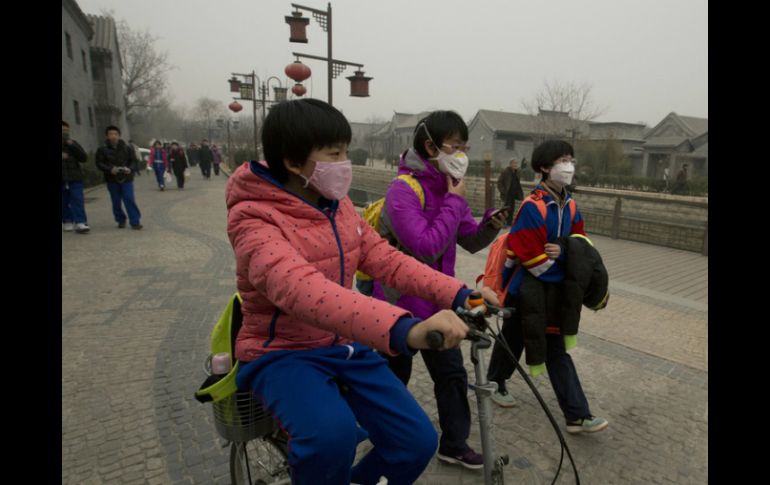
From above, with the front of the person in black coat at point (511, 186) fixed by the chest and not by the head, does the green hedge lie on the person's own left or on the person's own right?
on the person's own left

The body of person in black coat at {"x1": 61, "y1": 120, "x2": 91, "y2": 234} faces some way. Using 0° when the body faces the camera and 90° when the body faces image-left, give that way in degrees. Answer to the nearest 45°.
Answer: approximately 0°

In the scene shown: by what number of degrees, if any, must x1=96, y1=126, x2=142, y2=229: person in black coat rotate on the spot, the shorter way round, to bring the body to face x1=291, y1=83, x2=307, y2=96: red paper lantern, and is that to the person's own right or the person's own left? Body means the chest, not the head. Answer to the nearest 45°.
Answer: approximately 135° to the person's own left

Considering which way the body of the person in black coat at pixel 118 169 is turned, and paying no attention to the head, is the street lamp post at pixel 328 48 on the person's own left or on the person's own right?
on the person's own left
